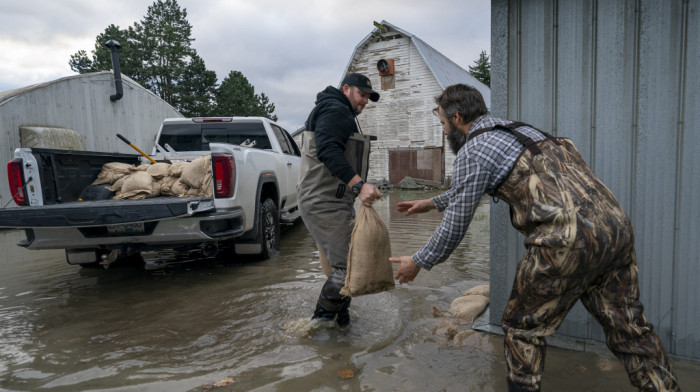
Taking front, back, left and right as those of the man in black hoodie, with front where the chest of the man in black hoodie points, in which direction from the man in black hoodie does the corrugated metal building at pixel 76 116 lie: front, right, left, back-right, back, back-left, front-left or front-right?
back-left

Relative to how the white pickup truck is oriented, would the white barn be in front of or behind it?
in front

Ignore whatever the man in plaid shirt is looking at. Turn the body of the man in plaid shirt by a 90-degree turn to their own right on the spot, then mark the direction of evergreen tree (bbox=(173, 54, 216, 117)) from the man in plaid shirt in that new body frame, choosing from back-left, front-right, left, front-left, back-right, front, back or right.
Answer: left

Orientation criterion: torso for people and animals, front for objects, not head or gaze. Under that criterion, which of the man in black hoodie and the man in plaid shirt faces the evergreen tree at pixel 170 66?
the man in plaid shirt

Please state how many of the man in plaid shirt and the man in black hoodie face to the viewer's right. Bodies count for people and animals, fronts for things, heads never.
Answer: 1

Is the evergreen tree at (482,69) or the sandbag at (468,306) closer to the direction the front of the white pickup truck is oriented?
the evergreen tree

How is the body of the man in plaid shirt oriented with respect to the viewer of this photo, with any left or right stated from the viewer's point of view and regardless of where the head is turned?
facing away from the viewer and to the left of the viewer

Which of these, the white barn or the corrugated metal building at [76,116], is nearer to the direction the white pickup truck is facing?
the white barn

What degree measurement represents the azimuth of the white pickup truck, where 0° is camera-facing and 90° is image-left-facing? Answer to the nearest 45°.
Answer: approximately 225°

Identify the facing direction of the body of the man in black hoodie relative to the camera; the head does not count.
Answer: to the viewer's right

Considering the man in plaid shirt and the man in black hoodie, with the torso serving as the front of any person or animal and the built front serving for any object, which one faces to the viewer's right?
the man in black hoodie

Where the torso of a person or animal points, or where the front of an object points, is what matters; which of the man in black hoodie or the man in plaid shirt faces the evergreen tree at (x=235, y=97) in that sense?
the man in plaid shirt

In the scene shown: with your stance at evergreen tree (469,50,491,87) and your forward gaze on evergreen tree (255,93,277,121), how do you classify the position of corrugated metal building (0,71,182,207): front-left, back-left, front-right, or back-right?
front-left

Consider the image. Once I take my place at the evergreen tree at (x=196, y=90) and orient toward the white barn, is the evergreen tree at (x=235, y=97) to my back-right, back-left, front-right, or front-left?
front-left

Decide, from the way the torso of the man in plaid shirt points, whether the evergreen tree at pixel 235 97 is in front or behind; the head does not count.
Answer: in front

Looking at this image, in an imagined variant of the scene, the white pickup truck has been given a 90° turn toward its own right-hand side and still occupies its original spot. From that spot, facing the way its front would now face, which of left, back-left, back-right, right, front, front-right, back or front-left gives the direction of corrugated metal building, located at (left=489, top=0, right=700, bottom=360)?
front

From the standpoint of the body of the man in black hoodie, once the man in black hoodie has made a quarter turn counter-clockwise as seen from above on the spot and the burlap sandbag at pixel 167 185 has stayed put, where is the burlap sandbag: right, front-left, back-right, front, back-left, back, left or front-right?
front-left
